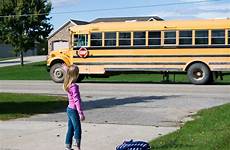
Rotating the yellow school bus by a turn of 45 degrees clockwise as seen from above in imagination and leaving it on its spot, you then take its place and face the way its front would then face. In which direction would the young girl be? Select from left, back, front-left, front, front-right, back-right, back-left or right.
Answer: back-left

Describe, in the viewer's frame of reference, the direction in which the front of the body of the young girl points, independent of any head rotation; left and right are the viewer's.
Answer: facing away from the viewer and to the right of the viewer

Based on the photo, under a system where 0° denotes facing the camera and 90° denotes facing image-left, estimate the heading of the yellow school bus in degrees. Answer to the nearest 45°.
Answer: approximately 90°
